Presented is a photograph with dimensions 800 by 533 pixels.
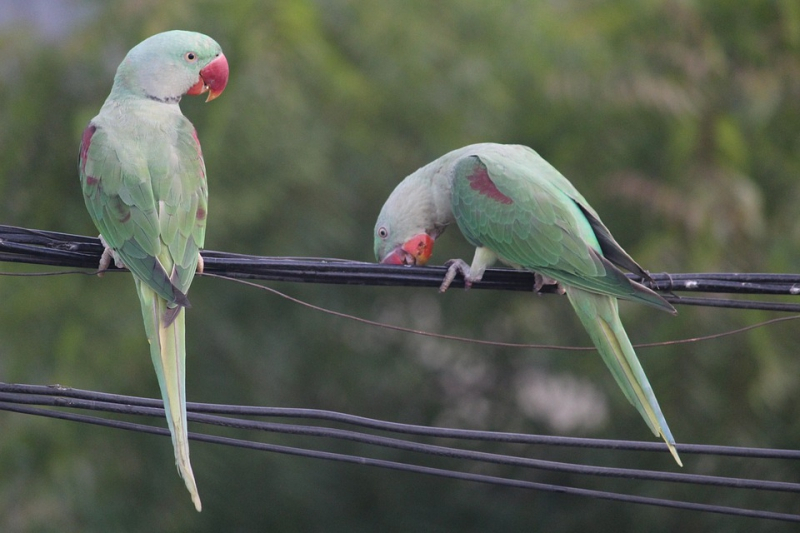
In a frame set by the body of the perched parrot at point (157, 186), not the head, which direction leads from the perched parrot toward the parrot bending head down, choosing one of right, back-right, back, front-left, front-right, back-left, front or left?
right

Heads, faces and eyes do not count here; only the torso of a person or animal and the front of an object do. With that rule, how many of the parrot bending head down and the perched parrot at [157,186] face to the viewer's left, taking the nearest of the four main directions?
1

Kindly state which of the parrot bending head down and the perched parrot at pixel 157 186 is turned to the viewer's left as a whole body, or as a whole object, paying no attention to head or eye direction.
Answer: the parrot bending head down

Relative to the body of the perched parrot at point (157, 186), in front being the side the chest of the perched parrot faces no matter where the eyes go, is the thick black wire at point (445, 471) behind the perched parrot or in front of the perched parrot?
in front

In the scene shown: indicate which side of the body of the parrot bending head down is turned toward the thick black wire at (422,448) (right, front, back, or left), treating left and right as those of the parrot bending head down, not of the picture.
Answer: left

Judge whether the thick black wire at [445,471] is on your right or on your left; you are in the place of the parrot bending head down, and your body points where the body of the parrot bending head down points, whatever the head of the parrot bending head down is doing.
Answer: on your left

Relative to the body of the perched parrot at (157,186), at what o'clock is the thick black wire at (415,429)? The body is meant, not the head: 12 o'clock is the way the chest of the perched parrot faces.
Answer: The thick black wire is roughly at 3 o'clock from the perched parrot.

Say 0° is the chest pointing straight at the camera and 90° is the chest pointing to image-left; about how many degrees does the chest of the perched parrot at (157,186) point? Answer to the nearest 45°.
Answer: approximately 180°

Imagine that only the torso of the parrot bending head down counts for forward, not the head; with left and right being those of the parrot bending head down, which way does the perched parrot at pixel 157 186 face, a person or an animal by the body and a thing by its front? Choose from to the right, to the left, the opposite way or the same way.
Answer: to the right

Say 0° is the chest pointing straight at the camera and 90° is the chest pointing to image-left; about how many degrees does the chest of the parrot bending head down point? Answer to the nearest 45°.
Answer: approximately 90°
